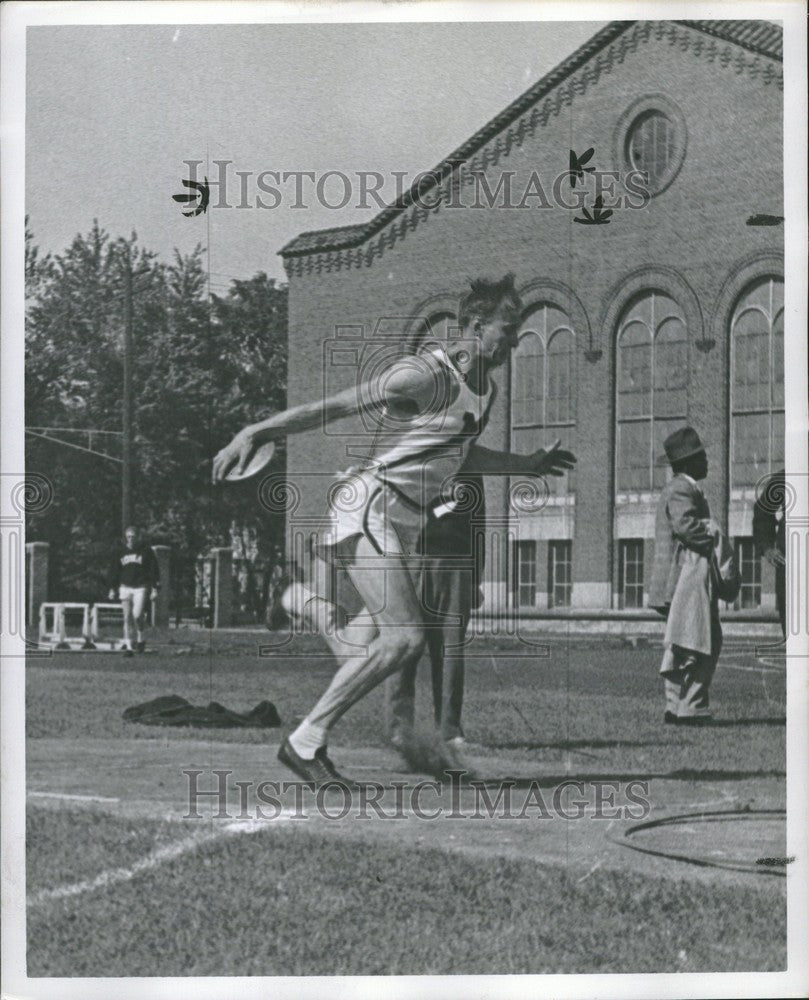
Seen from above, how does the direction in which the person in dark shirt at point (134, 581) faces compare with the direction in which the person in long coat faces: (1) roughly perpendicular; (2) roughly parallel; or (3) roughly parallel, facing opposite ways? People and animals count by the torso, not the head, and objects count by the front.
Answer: roughly perpendicular

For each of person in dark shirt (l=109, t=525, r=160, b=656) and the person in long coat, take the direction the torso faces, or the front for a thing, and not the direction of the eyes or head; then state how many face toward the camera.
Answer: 1

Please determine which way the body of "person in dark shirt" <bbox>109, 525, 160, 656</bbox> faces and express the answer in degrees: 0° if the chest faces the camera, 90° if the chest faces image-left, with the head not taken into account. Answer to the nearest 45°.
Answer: approximately 0°

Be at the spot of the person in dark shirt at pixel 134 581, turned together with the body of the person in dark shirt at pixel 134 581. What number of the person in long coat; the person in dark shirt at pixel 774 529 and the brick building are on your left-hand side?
3
